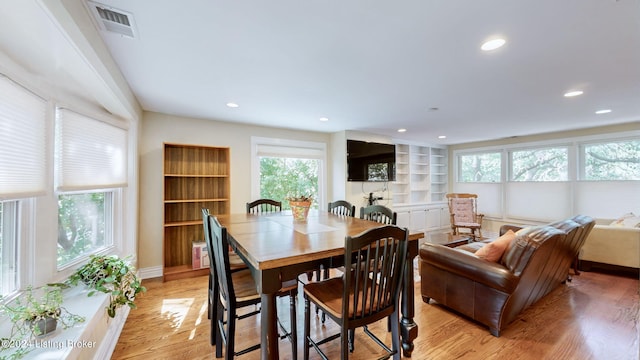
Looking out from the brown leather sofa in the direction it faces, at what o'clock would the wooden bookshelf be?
The wooden bookshelf is roughly at 10 o'clock from the brown leather sofa.

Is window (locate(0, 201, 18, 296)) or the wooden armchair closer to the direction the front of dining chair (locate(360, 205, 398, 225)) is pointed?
the window

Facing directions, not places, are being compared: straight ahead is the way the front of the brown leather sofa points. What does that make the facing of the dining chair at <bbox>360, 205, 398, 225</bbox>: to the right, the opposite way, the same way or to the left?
to the left

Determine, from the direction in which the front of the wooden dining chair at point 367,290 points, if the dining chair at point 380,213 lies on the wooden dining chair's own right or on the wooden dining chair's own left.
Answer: on the wooden dining chair's own right

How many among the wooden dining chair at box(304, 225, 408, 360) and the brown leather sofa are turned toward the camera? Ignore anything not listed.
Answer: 0

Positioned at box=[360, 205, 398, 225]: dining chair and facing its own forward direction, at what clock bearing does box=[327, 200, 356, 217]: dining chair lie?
box=[327, 200, 356, 217]: dining chair is roughly at 3 o'clock from box=[360, 205, 398, 225]: dining chair.

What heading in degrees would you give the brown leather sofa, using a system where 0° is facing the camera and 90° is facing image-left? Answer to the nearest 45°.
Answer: approximately 135°

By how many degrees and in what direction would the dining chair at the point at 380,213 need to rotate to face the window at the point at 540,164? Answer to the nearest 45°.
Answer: approximately 180°

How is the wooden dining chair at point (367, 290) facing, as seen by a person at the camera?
facing away from the viewer and to the left of the viewer

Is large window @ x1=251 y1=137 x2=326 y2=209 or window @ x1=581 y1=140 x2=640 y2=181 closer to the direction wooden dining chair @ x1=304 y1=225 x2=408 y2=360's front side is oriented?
the large window

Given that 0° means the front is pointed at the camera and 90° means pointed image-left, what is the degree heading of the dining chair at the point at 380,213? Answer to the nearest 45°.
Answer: approximately 45°

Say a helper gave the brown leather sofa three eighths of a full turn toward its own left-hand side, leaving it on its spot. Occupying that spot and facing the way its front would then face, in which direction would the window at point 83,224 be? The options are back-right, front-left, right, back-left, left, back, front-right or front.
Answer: front-right

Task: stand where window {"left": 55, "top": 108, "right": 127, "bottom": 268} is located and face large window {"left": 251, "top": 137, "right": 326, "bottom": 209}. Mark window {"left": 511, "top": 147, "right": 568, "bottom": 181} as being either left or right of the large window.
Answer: right
